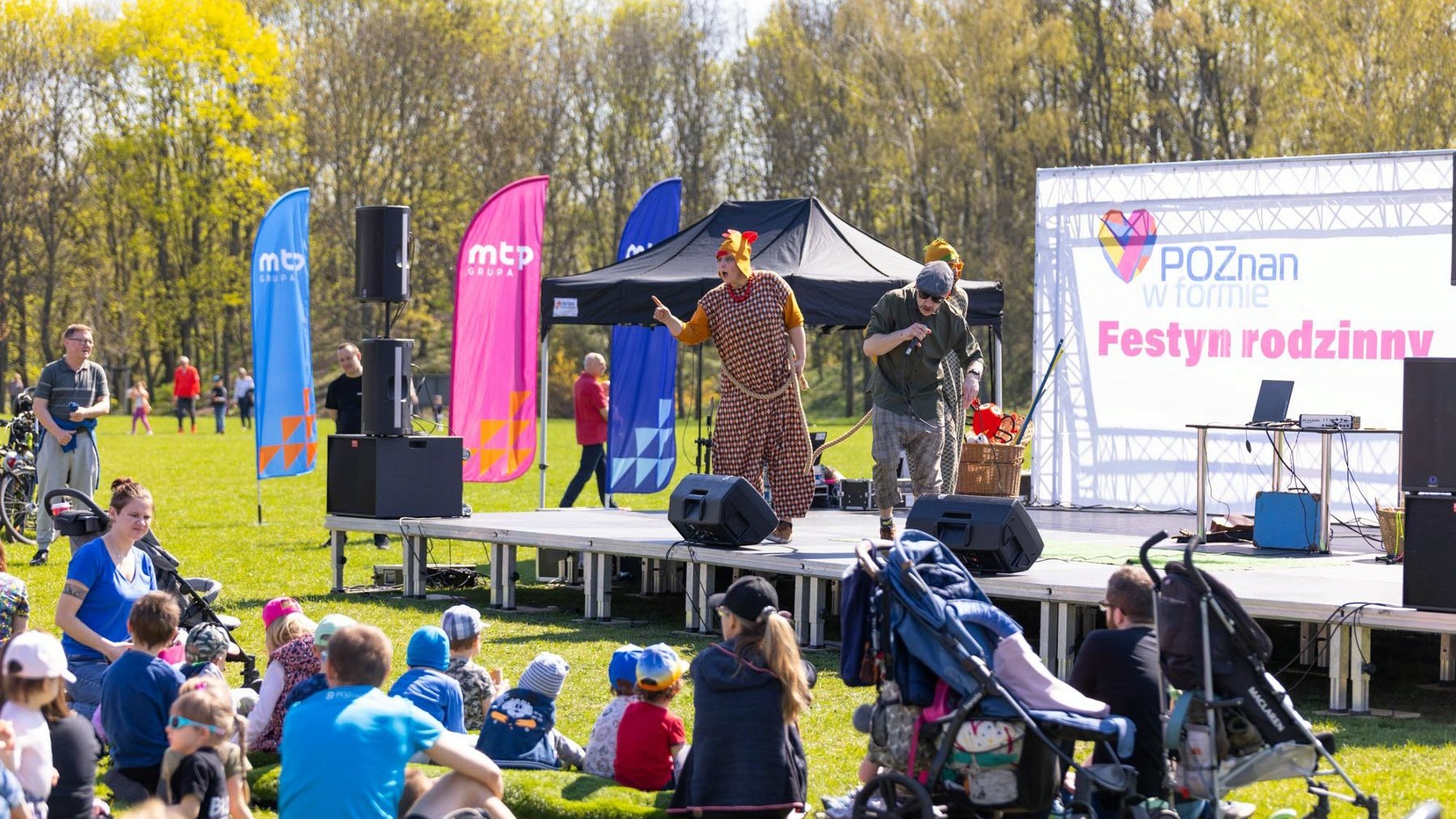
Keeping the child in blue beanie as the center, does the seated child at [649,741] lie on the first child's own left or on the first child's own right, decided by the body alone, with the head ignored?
on the first child's own right

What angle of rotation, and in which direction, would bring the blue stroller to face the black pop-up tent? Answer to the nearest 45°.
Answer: approximately 90° to its left

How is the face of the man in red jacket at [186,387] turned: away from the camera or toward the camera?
toward the camera

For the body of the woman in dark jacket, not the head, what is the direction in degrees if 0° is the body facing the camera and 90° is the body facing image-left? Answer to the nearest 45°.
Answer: approximately 180°

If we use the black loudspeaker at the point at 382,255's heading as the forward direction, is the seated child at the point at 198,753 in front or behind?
in front

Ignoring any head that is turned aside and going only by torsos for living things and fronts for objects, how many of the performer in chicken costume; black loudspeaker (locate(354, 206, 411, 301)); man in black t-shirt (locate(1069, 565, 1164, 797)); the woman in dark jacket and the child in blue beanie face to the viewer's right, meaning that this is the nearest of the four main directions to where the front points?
0

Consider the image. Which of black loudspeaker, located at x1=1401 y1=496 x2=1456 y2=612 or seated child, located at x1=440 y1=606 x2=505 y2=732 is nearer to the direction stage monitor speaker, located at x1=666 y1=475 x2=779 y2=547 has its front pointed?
the black loudspeaker

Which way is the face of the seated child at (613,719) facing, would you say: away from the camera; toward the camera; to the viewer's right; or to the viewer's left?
away from the camera

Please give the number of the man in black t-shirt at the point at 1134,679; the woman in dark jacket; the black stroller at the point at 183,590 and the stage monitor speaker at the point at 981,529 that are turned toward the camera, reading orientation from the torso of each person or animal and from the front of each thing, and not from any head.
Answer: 0

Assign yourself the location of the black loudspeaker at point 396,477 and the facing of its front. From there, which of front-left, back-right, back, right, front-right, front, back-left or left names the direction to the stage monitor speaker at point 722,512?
left

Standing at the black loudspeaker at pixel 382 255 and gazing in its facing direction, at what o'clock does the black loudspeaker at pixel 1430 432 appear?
the black loudspeaker at pixel 1430 432 is roughly at 9 o'clock from the black loudspeaker at pixel 382 255.

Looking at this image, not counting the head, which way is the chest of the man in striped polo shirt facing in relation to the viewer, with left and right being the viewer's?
facing the viewer and to the right of the viewer

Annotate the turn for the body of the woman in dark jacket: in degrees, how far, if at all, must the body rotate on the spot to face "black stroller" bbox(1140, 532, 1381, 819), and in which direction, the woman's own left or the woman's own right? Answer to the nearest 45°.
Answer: approximately 90° to the woman's own right

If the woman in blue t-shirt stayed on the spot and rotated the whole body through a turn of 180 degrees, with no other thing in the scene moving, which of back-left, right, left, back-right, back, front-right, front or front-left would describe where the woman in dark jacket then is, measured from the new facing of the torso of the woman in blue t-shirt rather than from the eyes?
back

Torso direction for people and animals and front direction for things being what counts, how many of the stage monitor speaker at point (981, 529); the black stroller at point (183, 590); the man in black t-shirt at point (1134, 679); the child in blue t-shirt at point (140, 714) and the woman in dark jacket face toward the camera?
0

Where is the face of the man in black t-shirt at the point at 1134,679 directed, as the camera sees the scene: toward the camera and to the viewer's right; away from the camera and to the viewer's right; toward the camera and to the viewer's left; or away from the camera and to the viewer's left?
away from the camera and to the viewer's left

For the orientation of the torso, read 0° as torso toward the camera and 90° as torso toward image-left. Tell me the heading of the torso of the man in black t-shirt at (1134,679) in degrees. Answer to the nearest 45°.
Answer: approximately 135°

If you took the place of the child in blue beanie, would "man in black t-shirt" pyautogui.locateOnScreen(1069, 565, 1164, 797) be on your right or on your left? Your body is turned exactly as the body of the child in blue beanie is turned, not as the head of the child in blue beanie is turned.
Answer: on your right

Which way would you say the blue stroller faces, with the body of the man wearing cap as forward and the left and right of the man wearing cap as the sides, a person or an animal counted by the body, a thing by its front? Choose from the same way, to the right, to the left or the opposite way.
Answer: to the left

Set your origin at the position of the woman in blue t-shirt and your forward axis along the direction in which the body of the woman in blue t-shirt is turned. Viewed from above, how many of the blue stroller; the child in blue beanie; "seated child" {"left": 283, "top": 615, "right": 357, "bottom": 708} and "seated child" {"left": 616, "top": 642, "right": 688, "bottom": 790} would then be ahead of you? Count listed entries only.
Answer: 4
